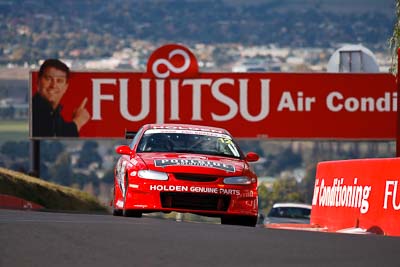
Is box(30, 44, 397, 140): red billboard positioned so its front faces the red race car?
yes

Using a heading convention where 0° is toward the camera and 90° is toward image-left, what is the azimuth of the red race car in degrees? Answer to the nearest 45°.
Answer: approximately 0°

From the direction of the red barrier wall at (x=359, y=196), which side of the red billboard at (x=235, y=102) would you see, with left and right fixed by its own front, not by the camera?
front

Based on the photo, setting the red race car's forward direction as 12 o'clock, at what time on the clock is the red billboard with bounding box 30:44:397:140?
The red billboard is roughly at 6 o'clock from the red race car.

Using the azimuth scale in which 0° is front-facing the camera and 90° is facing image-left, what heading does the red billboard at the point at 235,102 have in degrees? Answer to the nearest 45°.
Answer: approximately 0°

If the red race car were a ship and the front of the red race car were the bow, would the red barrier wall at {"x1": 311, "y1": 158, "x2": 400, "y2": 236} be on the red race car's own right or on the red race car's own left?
on the red race car's own left

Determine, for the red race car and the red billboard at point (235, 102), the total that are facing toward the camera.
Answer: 2

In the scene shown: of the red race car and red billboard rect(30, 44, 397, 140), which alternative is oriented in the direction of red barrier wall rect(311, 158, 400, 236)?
the red billboard
